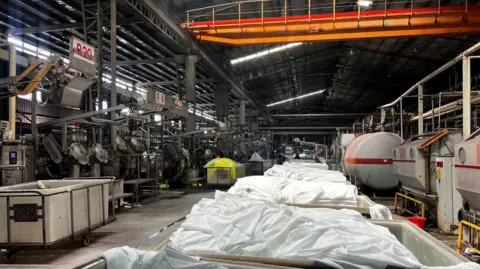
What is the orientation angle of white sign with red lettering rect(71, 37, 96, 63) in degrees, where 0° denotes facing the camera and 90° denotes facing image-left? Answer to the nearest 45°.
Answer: approximately 315°

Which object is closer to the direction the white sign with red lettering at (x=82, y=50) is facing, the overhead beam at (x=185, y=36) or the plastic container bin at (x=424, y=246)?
the plastic container bin

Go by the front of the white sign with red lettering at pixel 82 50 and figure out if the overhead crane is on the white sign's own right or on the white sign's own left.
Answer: on the white sign's own left

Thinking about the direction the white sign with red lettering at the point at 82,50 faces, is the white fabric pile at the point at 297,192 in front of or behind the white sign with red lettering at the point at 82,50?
in front

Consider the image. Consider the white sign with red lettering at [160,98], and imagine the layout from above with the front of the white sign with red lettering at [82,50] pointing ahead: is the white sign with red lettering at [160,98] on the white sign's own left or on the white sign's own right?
on the white sign's own left

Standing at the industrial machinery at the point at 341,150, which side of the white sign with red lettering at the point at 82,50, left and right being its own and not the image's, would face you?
left

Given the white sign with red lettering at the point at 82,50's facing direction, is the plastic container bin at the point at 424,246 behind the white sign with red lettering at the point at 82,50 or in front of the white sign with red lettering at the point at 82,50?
in front
